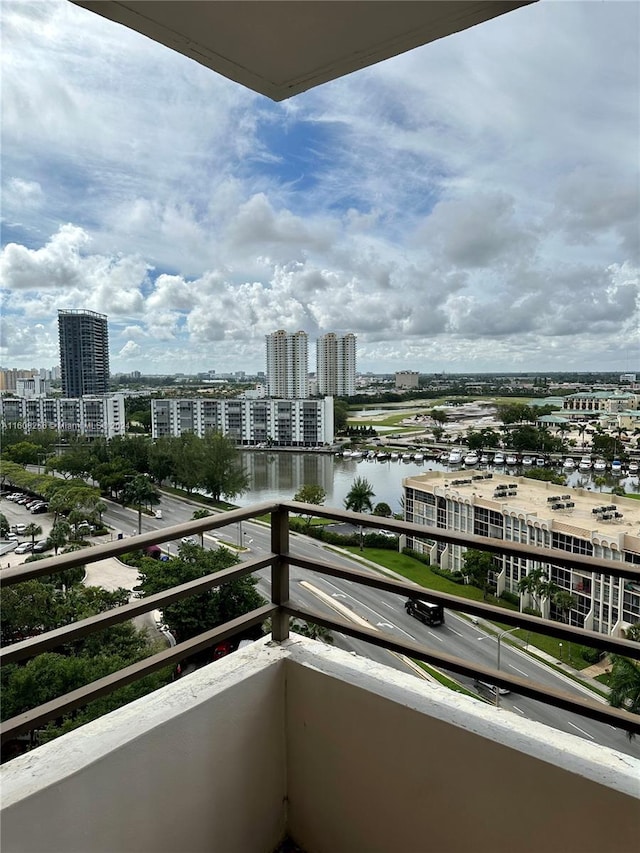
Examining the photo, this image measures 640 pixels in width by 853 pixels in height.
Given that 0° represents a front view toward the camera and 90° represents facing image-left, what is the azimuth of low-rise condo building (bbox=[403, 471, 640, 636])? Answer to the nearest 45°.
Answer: approximately 45°

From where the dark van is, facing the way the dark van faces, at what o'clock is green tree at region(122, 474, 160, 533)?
The green tree is roughly at 12 o'clock from the dark van.

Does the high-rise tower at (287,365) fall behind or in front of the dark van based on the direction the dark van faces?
in front

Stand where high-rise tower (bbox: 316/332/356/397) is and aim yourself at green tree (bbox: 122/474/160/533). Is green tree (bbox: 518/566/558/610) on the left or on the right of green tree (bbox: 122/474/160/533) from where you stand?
left

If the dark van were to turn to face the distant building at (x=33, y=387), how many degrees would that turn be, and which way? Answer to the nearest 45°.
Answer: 0° — it already faces it

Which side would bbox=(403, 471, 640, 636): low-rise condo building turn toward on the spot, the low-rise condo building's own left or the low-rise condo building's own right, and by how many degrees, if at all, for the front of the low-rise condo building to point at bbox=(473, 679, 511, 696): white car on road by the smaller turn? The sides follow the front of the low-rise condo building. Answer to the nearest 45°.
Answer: approximately 45° to the low-rise condo building's own left

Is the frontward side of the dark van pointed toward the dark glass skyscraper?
yes

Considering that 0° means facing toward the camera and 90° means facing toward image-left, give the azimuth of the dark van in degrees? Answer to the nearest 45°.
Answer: approximately 135°

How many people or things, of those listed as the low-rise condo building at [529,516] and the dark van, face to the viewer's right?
0

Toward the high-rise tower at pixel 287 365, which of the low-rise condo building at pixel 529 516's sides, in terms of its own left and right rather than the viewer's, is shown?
right

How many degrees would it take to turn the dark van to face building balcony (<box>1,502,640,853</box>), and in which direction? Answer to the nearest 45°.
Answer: approximately 135° to its left

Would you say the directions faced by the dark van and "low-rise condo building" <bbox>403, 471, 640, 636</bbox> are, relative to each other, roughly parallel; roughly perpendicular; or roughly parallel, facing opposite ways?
roughly perpendicular

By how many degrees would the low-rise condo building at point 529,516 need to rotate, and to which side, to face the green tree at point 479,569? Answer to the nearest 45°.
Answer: approximately 45° to its left
